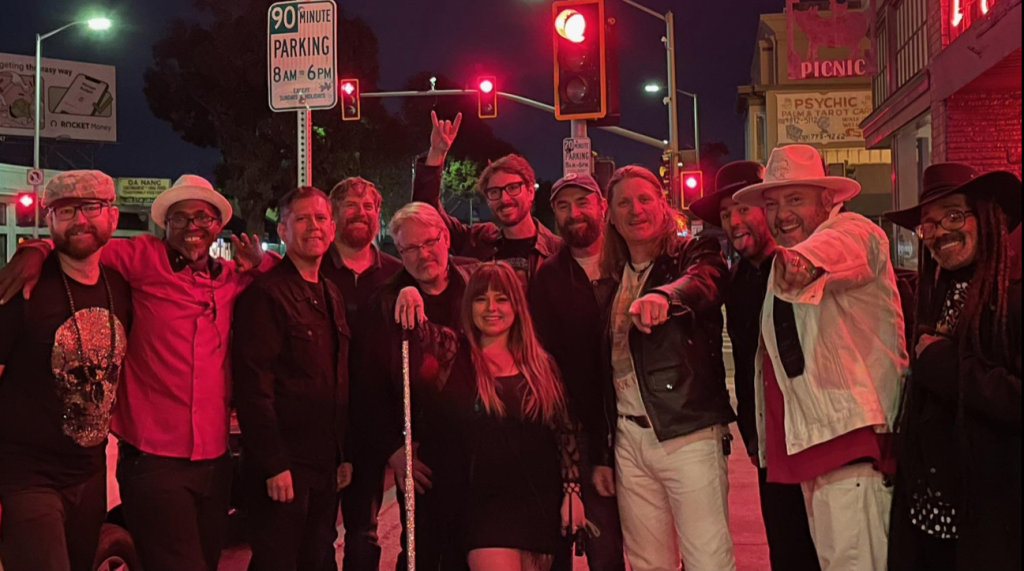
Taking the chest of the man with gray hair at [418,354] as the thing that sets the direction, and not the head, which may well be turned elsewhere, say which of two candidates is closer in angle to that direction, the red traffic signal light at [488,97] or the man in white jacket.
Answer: the man in white jacket

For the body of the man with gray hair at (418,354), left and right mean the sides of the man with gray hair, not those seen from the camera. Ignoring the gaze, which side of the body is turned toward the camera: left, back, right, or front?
front

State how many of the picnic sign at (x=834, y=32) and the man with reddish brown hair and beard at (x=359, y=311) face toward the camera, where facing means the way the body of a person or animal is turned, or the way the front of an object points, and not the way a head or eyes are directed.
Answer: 2

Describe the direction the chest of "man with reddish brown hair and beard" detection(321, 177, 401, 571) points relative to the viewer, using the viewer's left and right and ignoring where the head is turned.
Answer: facing the viewer

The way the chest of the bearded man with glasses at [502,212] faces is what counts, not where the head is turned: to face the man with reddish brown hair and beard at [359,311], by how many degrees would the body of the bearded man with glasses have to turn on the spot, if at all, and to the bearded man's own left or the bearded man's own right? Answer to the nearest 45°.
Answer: approximately 45° to the bearded man's own right

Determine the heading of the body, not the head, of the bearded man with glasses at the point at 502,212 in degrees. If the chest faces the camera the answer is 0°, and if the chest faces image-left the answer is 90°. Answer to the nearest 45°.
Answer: approximately 0°

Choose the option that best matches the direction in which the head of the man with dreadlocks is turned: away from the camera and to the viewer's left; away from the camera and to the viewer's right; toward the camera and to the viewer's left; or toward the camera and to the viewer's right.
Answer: toward the camera and to the viewer's left

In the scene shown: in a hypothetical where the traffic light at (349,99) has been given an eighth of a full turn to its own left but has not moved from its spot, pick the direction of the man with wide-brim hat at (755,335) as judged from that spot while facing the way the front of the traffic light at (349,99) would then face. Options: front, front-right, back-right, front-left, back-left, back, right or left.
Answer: front-right

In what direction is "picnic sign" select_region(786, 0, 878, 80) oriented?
toward the camera

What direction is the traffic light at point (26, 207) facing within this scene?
toward the camera

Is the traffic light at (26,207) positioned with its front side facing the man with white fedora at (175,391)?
yes

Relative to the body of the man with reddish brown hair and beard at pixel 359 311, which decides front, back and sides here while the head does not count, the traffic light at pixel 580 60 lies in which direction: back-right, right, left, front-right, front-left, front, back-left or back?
back-left
